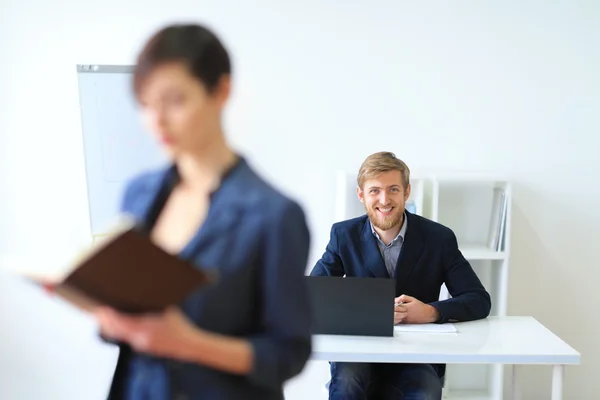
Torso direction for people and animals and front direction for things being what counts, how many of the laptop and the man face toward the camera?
1

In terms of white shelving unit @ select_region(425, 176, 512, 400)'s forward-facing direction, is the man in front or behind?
in front

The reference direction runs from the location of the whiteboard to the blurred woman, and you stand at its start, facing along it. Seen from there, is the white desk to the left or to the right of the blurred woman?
left

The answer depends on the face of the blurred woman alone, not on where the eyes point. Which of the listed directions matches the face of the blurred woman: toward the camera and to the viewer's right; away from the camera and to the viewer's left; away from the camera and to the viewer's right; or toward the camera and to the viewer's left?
toward the camera and to the viewer's left

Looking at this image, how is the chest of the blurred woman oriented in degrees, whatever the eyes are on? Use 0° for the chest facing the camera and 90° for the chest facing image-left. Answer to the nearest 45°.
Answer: approximately 45°

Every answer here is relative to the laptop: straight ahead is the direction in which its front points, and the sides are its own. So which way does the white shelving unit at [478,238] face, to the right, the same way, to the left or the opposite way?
the opposite way

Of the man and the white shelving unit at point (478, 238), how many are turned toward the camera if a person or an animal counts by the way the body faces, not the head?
2

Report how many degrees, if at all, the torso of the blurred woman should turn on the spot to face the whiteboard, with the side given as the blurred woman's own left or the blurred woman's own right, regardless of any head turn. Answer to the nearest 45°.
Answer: approximately 135° to the blurred woman's own right

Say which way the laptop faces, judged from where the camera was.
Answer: facing away from the viewer

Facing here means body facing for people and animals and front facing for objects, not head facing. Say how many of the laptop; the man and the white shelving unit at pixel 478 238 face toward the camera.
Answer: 2

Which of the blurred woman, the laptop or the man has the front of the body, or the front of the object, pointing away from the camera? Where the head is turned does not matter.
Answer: the laptop

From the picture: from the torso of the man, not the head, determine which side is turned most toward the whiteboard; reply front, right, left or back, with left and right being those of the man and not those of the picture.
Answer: right

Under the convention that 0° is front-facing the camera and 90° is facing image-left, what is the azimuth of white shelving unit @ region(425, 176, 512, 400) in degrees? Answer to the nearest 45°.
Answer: approximately 0°

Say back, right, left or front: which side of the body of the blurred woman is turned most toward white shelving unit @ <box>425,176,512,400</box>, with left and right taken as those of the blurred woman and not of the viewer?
back

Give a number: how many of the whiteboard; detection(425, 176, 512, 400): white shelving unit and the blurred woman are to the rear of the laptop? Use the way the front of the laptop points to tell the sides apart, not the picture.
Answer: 1

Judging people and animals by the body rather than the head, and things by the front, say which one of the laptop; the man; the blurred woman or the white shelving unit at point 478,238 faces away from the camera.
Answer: the laptop
